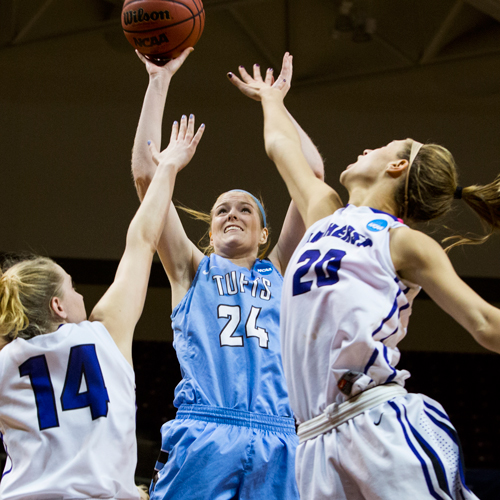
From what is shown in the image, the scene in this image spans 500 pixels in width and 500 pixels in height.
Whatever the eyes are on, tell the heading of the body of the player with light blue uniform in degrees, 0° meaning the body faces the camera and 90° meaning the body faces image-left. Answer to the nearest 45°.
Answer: approximately 0°

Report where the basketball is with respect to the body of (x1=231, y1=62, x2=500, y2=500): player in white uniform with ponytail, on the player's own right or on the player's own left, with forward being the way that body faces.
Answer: on the player's own right

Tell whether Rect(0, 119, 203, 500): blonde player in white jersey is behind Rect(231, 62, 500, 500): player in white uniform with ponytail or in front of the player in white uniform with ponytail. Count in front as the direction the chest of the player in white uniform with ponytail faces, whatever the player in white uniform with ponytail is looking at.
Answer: in front

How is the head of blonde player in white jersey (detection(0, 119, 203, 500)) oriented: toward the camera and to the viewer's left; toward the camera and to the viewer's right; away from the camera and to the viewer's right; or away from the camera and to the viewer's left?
away from the camera and to the viewer's right

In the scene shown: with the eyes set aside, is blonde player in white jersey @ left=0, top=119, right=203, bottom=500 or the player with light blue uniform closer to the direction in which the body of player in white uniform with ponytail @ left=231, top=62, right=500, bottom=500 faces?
the blonde player in white jersey

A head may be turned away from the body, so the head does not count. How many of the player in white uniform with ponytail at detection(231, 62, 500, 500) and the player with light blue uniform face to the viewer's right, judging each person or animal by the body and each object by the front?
0

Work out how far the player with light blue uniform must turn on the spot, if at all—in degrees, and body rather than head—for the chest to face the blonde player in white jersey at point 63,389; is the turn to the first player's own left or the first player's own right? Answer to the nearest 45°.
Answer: approximately 45° to the first player's own right
